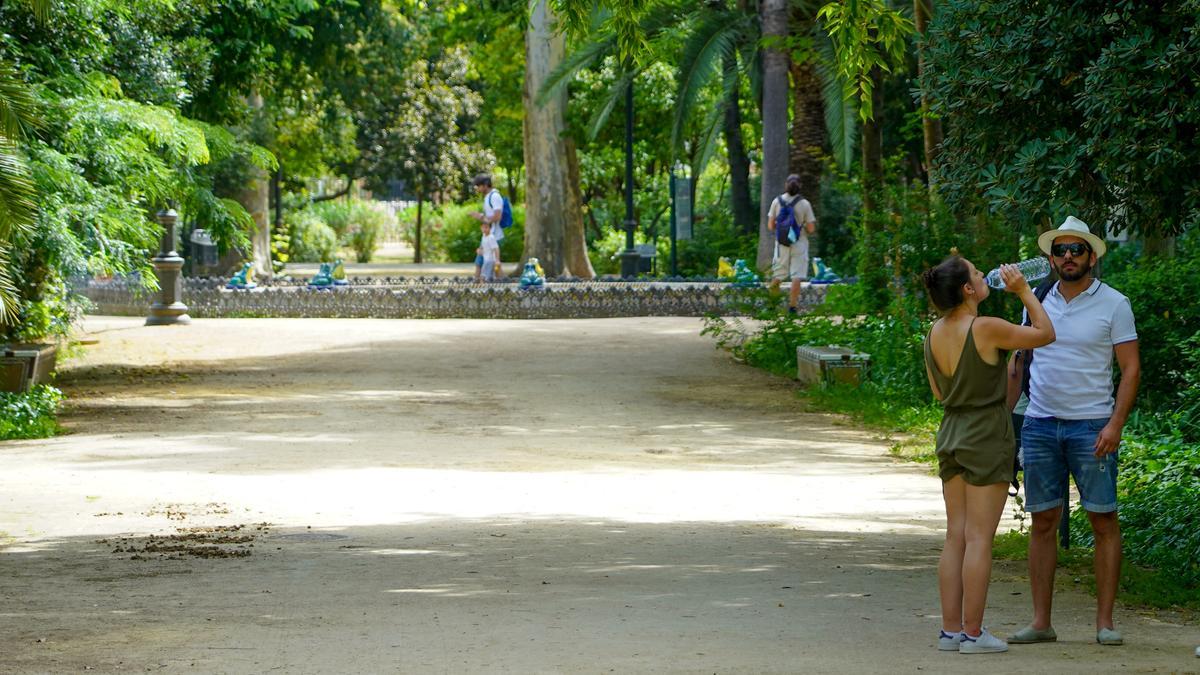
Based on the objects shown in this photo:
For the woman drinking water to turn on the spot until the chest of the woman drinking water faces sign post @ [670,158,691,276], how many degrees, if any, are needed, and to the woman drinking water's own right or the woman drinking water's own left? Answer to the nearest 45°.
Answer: approximately 45° to the woman drinking water's own left

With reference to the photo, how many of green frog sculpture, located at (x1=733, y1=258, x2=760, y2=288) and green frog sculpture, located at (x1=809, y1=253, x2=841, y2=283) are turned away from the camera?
0

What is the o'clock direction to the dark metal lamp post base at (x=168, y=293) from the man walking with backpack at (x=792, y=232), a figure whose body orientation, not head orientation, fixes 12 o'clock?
The dark metal lamp post base is roughly at 9 o'clock from the man walking with backpack.

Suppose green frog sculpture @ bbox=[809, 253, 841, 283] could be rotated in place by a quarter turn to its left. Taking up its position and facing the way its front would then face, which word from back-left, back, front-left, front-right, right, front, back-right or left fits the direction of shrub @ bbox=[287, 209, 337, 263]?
back-right

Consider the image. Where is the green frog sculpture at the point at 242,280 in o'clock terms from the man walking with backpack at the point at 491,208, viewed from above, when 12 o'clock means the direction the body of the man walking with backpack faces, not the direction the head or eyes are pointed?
The green frog sculpture is roughly at 12 o'clock from the man walking with backpack.

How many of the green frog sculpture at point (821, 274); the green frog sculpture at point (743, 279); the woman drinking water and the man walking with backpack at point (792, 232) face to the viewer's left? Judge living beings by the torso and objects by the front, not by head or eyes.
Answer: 2

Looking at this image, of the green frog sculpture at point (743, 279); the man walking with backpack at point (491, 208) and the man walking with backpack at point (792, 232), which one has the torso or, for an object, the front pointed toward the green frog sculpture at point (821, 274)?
the man walking with backpack at point (792, 232)

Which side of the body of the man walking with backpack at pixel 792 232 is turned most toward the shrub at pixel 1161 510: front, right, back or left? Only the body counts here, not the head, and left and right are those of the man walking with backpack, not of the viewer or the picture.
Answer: back

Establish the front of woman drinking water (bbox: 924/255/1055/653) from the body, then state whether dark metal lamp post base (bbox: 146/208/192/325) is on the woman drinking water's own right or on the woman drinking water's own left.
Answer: on the woman drinking water's own left

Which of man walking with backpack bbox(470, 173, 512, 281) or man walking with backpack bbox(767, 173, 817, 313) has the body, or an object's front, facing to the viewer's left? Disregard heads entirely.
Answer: man walking with backpack bbox(470, 173, 512, 281)

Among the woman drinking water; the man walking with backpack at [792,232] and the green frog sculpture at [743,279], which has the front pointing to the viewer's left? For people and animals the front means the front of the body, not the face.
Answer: the green frog sculpture

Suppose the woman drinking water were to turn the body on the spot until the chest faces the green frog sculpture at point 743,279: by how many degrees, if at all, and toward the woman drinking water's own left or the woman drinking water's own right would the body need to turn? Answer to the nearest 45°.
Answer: approximately 45° to the woman drinking water's own left
